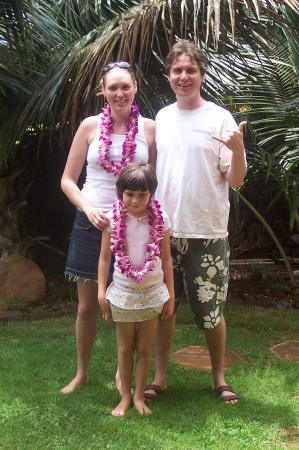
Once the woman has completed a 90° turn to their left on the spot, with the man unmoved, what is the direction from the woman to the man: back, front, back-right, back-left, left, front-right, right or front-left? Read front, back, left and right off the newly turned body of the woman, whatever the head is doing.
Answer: front

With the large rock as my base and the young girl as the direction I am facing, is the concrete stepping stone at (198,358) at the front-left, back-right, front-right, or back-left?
front-left

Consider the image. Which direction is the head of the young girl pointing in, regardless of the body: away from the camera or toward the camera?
toward the camera

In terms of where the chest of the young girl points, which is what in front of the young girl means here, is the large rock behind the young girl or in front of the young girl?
behind

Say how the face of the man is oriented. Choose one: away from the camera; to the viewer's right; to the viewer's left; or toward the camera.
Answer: toward the camera

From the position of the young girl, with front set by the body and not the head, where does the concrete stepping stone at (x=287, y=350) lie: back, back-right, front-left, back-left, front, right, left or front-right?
back-left

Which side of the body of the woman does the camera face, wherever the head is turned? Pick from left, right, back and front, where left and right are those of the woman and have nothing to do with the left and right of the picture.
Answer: front

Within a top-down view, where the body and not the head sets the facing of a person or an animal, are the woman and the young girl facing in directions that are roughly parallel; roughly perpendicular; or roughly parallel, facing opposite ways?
roughly parallel

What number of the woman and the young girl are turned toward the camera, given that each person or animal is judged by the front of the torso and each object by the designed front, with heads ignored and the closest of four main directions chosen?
2

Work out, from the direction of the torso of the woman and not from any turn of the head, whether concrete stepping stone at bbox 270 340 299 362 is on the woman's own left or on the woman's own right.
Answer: on the woman's own left

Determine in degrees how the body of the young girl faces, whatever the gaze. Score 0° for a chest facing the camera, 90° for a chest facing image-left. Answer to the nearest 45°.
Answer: approximately 0°

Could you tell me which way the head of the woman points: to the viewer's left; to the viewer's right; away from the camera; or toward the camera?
toward the camera
